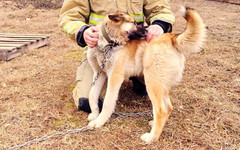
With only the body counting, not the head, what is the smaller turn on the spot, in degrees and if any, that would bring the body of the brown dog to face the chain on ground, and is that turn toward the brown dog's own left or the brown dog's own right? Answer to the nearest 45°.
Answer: approximately 45° to the brown dog's own left

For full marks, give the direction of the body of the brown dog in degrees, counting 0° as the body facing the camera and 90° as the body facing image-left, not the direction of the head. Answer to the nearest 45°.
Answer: approximately 90°
